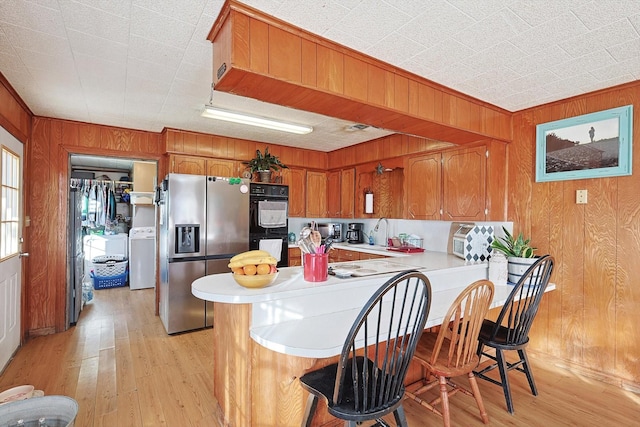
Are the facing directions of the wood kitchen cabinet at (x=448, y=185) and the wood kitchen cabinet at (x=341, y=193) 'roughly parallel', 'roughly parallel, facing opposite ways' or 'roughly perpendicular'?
roughly parallel

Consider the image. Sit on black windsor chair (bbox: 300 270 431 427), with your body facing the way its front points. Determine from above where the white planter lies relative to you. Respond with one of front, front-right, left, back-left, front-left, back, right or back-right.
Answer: right

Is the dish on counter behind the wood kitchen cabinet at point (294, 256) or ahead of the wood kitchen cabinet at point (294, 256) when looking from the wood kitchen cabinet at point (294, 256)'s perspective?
ahead

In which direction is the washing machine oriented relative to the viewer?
toward the camera

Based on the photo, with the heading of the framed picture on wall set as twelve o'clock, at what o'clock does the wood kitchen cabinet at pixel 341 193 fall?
The wood kitchen cabinet is roughly at 2 o'clock from the framed picture on wall.

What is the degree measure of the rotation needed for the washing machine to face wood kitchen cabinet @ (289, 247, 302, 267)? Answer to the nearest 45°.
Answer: approximately 45° to its left

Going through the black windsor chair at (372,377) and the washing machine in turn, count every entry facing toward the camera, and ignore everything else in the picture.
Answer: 1

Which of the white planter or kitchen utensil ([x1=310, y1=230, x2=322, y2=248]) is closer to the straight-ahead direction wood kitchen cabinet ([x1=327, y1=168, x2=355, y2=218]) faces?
the kitchen utensil

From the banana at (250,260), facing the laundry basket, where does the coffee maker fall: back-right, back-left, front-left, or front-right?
front-right

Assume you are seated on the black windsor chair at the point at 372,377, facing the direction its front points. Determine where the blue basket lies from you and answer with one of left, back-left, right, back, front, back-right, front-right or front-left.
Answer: front

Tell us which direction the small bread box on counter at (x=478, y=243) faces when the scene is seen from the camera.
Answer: facing the viewer and to the left of the viewer

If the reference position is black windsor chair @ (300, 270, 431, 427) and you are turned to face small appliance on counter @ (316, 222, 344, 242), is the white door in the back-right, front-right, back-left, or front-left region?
front-left

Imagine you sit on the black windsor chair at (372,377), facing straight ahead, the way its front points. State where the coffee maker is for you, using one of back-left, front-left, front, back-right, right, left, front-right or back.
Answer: front-right

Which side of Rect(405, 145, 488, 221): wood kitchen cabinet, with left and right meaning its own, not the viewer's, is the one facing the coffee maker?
right
